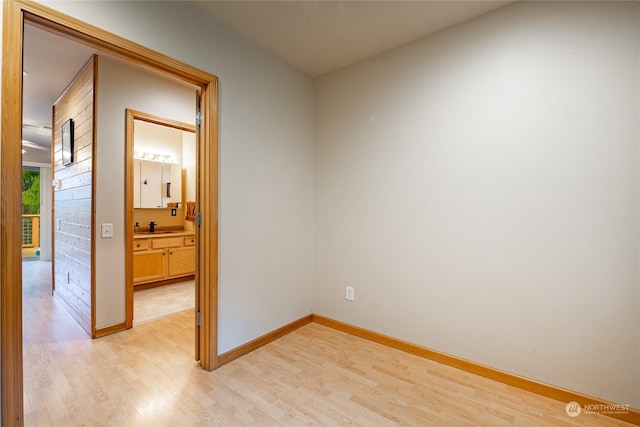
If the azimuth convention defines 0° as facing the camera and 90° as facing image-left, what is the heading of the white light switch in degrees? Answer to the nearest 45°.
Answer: approximately 0°

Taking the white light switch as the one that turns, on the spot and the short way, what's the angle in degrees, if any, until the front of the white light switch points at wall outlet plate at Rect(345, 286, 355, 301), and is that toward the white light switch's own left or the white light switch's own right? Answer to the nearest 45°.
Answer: approximately 45° to the white light switch's own left

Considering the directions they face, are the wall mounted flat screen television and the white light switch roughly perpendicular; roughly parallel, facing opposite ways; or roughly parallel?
roughly perpendicular

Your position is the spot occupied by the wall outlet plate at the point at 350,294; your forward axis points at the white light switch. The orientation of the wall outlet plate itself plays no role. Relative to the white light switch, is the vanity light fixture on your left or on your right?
right

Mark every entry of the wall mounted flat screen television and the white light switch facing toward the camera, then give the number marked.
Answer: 1

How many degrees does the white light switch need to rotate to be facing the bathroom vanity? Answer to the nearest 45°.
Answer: approximately 135° to its left
